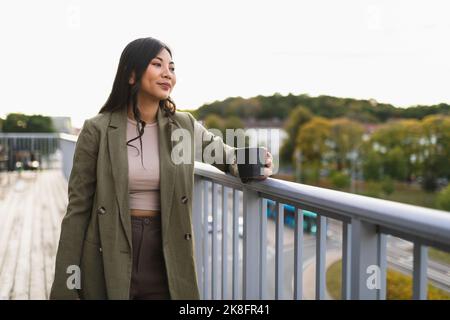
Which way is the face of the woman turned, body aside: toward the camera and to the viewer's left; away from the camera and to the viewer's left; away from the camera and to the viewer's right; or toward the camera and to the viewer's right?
toward the camera and to the viewer's right

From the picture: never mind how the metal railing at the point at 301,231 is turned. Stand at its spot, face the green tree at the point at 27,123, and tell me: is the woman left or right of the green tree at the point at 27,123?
left

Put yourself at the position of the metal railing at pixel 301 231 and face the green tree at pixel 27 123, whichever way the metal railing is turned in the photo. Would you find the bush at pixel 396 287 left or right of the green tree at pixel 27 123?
right

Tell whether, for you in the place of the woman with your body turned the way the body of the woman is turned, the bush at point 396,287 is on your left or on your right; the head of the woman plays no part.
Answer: on your left

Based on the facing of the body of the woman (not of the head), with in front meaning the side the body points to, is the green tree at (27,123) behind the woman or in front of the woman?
behind

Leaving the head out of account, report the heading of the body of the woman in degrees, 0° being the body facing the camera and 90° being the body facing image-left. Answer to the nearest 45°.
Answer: approximately 315°
